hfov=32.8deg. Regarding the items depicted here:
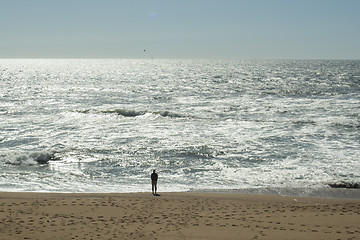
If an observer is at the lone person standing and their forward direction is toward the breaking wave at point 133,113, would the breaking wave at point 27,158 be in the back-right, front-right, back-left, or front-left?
front-left

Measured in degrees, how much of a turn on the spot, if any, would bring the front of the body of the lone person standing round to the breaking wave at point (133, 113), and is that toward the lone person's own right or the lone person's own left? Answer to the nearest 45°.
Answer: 0° — they already face it

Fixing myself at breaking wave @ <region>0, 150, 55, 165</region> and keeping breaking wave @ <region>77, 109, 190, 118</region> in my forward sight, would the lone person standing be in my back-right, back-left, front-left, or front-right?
back-right

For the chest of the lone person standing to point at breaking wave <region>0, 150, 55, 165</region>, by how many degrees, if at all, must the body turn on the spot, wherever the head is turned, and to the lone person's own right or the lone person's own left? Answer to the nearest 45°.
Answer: approximately 45° to the lone person's own left

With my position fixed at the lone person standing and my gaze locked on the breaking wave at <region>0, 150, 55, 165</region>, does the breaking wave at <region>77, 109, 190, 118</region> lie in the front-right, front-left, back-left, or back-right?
front-right

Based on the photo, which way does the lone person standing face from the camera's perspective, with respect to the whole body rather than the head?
away from the camera
